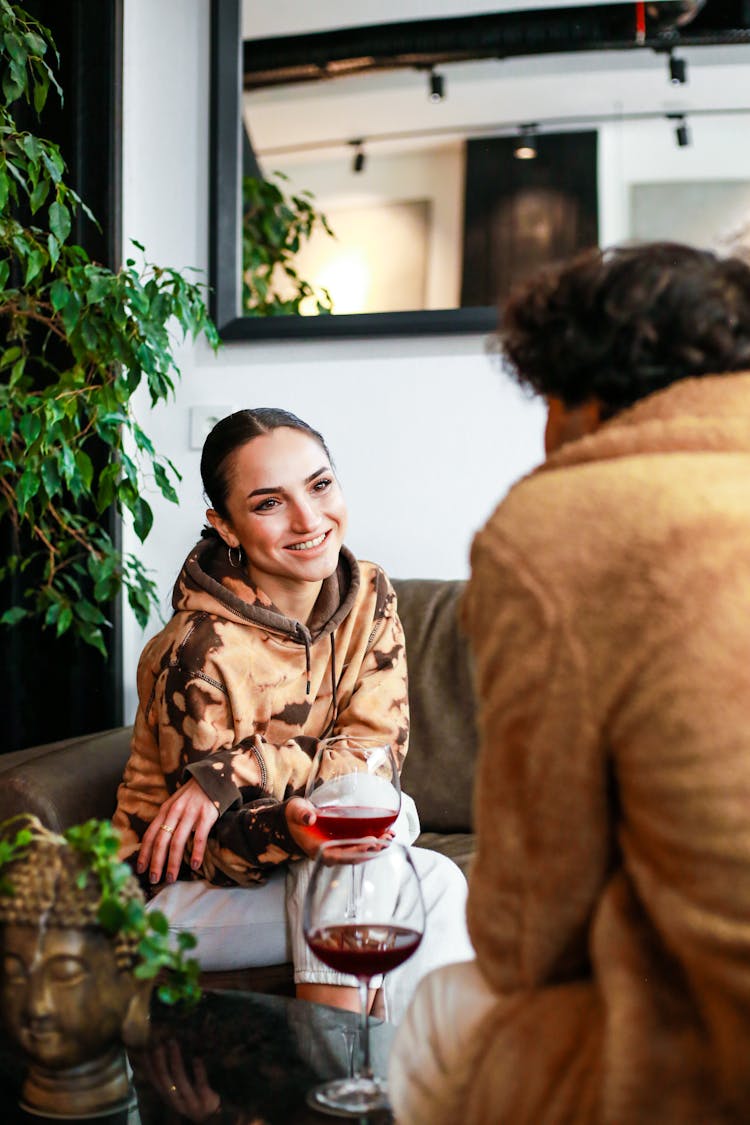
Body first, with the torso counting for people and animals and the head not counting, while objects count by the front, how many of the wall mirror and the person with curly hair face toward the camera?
1

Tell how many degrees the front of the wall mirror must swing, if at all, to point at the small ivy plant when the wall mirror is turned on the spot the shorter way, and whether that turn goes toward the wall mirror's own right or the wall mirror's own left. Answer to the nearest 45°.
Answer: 0° — it already faces it

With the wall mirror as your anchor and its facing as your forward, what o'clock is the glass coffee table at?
The glass coffee table is roughly at 12 o'clock from the wall mirror.

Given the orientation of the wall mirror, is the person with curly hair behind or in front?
in front

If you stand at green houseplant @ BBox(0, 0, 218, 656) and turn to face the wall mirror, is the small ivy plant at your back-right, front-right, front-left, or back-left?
back-right

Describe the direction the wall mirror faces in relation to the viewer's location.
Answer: facing the viewer

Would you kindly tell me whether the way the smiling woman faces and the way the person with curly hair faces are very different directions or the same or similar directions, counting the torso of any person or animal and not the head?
very different directions

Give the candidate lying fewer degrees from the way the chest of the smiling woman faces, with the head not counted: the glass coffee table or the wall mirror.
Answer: the glass coffee table

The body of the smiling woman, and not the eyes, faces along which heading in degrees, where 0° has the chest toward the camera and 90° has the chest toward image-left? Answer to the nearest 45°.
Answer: approximately 315°

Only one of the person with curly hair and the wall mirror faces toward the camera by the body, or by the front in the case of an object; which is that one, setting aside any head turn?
the wall mirror

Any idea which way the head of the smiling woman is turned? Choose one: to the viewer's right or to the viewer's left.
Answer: to the viewer's right

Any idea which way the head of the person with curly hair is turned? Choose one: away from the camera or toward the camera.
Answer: away from the camera

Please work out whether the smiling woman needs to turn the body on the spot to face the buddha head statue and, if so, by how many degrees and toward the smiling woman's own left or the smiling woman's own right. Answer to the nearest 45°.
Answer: approximately 45° to the smiling woman's own right

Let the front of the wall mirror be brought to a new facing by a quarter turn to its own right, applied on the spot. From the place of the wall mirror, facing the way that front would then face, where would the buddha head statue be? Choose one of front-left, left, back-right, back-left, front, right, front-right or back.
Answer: left
